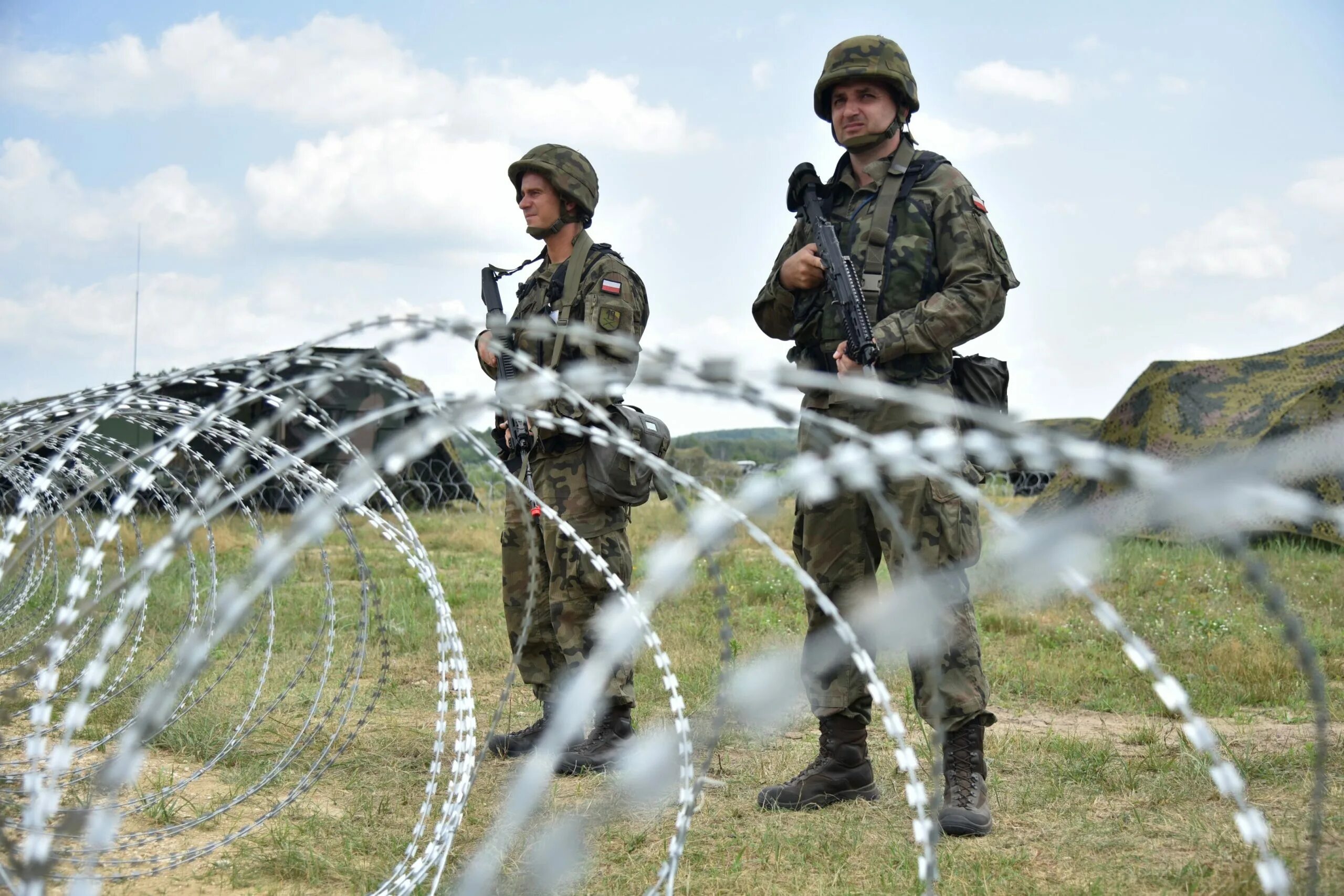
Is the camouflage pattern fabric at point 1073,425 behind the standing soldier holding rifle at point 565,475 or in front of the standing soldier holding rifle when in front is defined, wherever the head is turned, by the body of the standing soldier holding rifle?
behind

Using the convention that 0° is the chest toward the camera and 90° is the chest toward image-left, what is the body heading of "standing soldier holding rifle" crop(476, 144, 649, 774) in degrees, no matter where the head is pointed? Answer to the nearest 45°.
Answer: approximately 45°

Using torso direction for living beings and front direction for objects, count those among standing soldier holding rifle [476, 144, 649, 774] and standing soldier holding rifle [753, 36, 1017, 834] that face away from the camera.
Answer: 0

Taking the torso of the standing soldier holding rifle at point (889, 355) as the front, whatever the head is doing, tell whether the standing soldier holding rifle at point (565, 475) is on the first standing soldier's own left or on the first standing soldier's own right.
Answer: on the first standing soldier's own right

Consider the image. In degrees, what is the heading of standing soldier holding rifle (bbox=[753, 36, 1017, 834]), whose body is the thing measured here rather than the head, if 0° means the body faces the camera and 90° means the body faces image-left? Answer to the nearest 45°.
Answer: approximately 45°

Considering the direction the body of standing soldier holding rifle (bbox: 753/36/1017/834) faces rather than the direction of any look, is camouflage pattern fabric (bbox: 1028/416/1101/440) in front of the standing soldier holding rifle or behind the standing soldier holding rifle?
behind

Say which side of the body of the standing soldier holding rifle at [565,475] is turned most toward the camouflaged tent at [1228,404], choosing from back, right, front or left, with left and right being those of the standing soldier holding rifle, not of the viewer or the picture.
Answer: back
